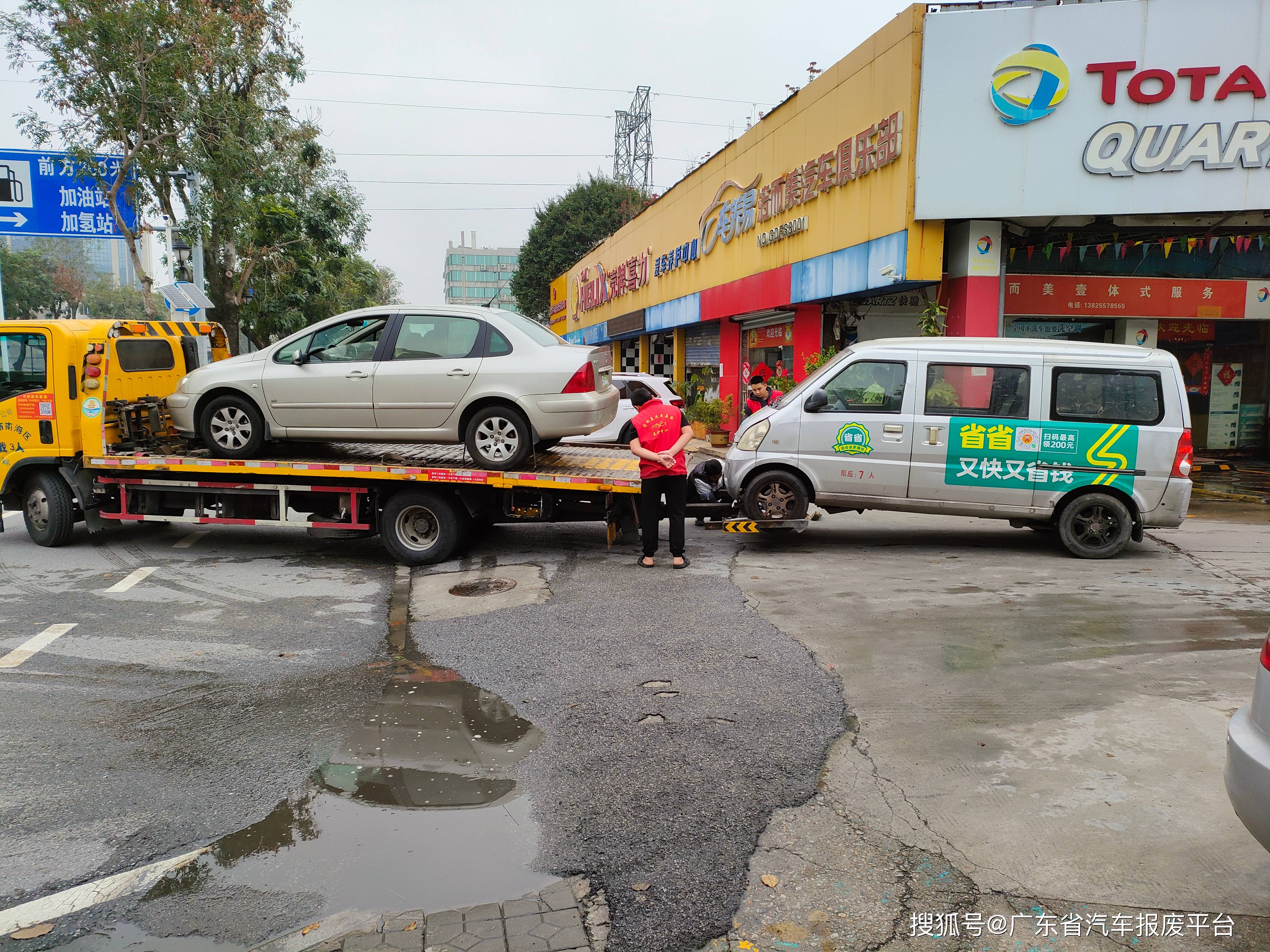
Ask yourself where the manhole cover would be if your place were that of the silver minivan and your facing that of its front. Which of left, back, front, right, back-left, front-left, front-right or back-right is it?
front-left

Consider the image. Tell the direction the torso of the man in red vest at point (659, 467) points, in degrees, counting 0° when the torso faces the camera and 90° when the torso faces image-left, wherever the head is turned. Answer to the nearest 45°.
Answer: approximately 180°

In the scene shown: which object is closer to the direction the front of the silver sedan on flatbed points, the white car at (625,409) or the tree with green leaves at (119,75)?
the tree with green leaves

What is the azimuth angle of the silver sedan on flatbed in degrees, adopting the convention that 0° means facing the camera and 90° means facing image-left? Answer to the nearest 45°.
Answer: approximately 90°

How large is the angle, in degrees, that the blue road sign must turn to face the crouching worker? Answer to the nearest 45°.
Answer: approximately 45° to its left

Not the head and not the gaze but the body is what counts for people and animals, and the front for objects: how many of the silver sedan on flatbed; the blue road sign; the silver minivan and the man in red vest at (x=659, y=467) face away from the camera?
1

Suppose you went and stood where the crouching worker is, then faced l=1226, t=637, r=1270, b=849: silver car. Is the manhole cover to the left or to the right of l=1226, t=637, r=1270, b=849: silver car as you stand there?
right

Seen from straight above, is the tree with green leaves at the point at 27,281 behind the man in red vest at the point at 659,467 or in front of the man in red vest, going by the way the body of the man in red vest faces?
in front

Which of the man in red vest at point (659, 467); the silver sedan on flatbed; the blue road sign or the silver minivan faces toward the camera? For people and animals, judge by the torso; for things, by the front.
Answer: the blue road sign

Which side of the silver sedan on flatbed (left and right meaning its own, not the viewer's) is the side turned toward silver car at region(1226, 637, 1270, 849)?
left

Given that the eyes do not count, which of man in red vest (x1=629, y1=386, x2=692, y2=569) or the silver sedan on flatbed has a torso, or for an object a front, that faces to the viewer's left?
the silver sedan on flatbed

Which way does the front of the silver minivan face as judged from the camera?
facing to the left of the viewer
